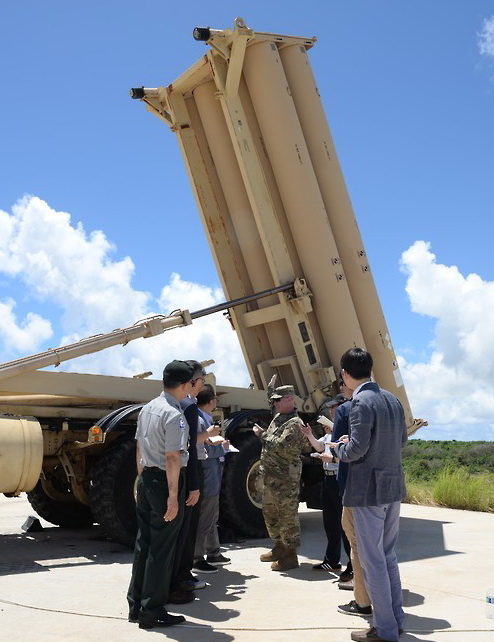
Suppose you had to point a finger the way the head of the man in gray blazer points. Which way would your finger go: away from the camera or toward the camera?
away from the camera

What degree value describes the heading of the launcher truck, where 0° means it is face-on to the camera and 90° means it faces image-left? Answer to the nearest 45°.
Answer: approximately 45°

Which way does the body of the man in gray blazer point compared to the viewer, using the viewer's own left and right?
facing away from the viewer and to the left of the viewer

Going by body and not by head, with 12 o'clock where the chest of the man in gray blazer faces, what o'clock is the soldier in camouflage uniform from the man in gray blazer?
The soldier in camouflage uniform is roughly at 1 o'clock from the man in gray blazer.

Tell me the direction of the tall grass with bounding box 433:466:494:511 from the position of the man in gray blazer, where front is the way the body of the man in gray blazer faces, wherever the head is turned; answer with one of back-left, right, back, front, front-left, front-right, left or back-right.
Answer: front-right

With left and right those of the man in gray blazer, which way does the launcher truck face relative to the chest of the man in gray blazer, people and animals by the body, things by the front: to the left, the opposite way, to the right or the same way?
to the left

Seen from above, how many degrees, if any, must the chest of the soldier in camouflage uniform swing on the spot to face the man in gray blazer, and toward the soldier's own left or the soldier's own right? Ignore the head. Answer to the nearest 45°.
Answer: approximately 90° to the soldier's own left
